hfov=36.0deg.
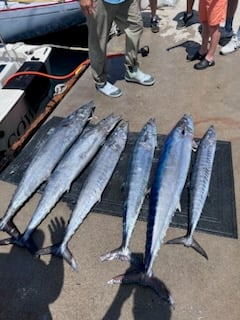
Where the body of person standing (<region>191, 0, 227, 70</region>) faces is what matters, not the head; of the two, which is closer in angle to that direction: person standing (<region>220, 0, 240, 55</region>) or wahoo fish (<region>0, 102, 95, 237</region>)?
the wahoo fish

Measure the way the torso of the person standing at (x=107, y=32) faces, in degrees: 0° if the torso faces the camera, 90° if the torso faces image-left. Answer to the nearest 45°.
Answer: approximately 315°

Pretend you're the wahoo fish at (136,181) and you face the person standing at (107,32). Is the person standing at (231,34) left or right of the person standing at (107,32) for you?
right

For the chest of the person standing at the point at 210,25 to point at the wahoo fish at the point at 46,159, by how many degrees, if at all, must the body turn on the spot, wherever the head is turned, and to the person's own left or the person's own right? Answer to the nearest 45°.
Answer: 0° — they already face it

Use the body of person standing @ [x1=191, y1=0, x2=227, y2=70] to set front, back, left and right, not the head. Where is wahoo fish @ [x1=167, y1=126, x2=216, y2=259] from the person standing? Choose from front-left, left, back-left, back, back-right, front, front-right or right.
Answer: front-left

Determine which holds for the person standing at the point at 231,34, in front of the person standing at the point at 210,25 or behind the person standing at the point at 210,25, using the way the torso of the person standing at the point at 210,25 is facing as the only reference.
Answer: behind
